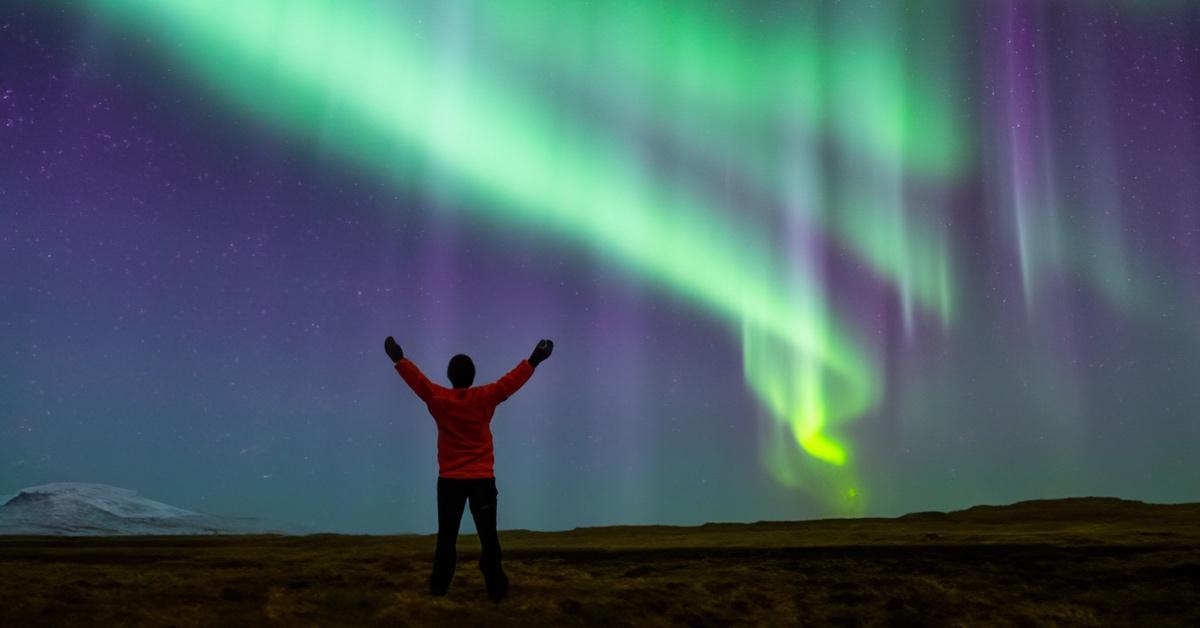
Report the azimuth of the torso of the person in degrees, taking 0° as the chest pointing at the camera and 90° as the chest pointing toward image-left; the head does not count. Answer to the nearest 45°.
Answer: approximately 180°

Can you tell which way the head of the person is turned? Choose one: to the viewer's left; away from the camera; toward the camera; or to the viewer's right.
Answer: away from the camera
